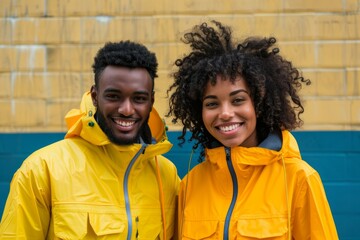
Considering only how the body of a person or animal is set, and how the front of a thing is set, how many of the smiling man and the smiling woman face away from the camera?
0

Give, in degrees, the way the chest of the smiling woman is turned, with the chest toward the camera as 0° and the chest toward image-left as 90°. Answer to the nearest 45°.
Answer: approximately 45°

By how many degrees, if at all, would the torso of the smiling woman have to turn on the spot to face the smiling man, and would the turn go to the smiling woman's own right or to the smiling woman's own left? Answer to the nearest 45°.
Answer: approximately 45° to the smiling woman's own right

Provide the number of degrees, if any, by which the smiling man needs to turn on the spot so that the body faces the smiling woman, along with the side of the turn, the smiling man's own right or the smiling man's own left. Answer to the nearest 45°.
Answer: approximately 45° to the smiling man's own left
